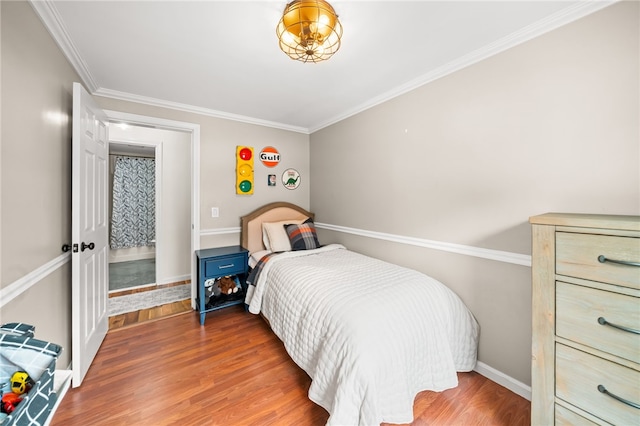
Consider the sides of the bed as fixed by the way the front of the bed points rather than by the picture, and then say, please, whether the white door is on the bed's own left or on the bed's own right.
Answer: on the bed's own right

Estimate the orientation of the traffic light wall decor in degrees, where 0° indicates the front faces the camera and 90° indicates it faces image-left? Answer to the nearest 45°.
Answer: approximately 0°

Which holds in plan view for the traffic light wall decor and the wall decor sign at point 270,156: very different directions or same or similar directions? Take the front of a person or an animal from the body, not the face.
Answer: same or similar directions

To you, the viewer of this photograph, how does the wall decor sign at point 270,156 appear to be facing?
facing the viewer

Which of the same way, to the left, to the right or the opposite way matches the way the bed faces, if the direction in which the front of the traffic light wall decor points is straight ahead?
the same way

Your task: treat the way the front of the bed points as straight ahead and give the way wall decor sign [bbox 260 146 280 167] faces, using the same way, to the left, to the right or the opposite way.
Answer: the same way

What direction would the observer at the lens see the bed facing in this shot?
facing the viewer and to the right of the viewer

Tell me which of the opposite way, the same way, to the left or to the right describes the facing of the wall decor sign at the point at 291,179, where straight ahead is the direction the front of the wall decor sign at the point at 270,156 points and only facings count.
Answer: the same way

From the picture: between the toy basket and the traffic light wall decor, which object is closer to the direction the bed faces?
the toy basket

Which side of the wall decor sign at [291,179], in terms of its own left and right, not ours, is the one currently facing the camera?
front

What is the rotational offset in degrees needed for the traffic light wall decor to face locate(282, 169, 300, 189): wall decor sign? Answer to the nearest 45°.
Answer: approximately 90° to its left
